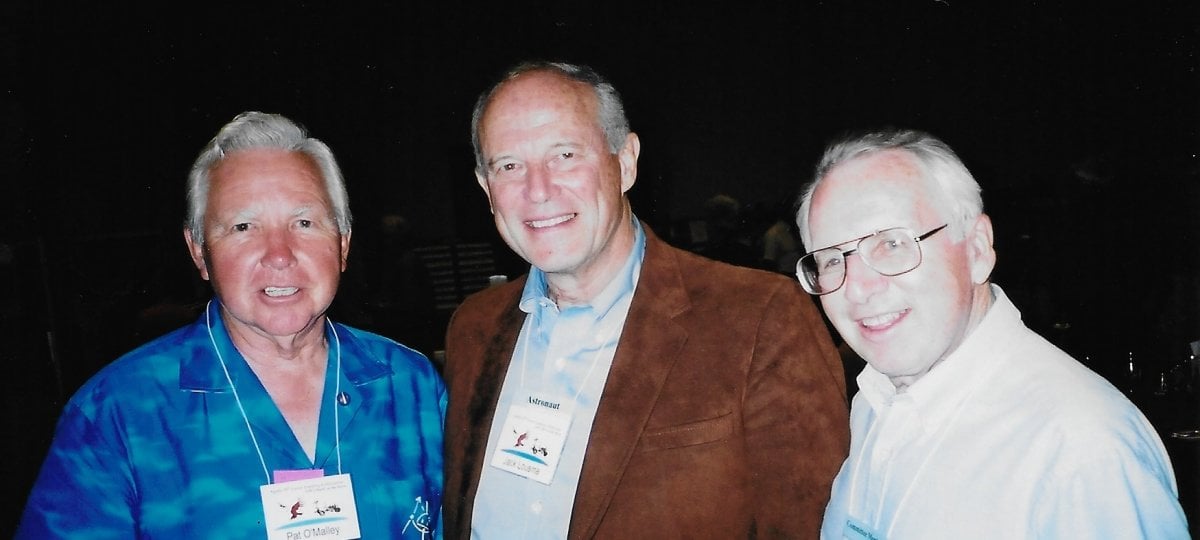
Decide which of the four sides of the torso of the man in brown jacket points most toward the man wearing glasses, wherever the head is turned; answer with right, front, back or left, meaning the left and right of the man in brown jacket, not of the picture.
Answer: left

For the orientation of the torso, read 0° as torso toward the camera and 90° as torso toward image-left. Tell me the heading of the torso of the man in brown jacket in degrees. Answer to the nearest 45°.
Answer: approximately 45°

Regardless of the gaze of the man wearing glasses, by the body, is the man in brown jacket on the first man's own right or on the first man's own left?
on the first man's own right

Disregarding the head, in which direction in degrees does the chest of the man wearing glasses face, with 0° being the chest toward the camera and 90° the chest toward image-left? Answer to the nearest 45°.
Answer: approximately 45°

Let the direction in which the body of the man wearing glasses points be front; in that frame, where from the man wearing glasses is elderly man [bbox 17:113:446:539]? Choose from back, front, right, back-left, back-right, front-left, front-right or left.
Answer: front-right

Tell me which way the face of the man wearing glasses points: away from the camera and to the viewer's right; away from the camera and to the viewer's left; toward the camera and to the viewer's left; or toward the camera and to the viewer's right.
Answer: toward the camera and to the viewer's left

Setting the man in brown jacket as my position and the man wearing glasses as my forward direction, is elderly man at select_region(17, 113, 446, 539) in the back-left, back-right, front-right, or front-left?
back-right

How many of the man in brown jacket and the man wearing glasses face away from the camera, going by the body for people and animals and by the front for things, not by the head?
0
